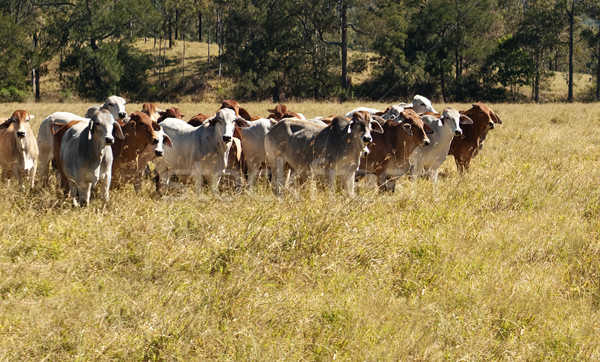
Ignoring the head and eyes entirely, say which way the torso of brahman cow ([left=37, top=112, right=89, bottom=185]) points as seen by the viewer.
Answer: to the viewer's right

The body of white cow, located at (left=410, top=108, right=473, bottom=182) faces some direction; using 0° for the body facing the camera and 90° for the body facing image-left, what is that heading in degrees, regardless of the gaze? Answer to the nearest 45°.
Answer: approximately 315°

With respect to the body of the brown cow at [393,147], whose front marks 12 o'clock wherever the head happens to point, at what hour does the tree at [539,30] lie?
The tree is roughly at 8 o'clock from the brown cow.

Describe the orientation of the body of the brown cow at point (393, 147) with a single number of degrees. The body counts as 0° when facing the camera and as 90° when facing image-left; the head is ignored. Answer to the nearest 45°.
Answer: approximately 315°

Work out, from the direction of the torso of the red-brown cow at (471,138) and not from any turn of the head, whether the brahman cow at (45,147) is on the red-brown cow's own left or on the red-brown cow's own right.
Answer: on the red-brown cow's own right

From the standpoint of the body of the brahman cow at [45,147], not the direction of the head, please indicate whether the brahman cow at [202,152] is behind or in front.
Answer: in front

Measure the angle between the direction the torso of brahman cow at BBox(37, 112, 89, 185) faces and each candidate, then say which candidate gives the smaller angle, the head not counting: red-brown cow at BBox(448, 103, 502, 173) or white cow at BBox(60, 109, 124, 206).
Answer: the red-brown cow

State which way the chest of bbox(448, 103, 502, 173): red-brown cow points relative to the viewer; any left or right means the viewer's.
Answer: facing the viewer and to the right of the viewer

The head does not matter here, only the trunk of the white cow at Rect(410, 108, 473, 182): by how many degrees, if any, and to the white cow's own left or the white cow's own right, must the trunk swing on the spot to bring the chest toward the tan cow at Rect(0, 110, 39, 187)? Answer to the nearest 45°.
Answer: approximately 90° to the white cow's own right

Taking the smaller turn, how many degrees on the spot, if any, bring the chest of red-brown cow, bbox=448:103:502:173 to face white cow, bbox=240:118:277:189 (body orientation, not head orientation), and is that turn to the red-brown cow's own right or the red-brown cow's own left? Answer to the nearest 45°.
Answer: approximately 90° to the red-brown cow's own right

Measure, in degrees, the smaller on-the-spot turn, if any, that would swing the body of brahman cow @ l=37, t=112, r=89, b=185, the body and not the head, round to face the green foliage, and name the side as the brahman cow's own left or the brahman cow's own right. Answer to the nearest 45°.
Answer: approximately 90° to the brahman cow's own left
